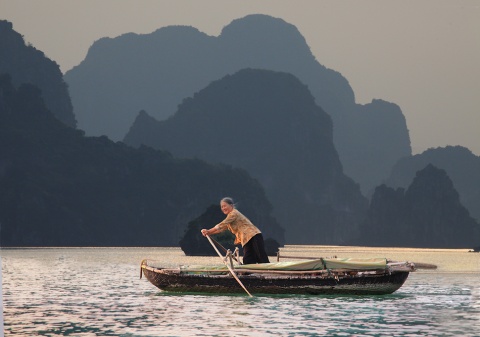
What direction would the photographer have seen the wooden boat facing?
facing to the left of the viewer
